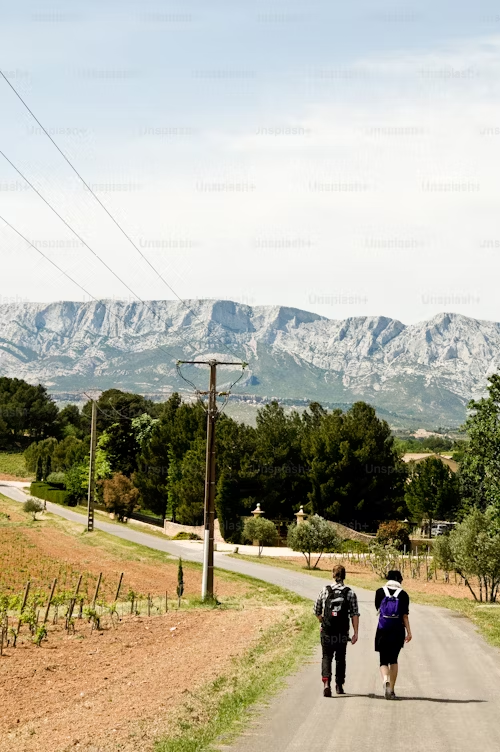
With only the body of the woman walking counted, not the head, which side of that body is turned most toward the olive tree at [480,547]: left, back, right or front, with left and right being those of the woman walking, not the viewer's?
front

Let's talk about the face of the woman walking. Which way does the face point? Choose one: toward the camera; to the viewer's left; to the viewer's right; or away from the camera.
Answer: away from the camera

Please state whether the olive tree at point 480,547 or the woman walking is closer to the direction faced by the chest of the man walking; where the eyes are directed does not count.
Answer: the olive tree

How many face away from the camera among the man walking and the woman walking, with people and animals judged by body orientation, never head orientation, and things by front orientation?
2

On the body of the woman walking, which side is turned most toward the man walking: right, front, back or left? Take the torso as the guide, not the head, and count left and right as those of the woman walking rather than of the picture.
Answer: left

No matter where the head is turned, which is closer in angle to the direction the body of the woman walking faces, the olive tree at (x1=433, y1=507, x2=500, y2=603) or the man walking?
the olive tree

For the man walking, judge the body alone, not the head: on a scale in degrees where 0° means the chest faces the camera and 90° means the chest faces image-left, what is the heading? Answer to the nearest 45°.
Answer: approximately 180°

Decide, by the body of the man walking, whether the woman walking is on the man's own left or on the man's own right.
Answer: on the man's own right

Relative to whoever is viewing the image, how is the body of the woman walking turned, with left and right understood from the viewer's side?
facing away from the viewer
